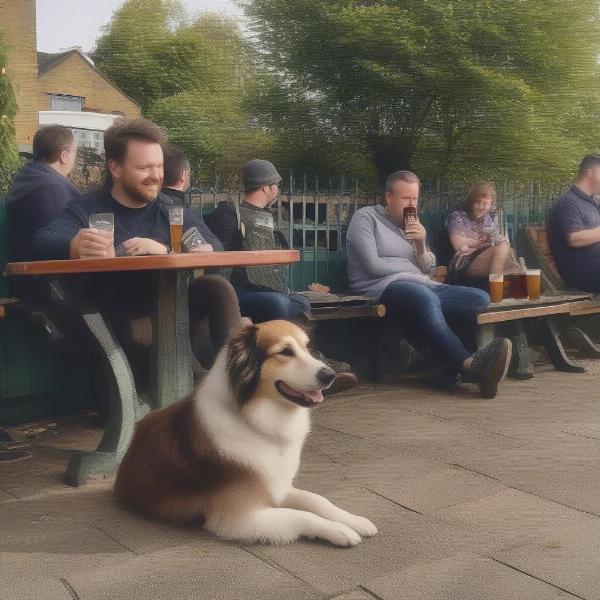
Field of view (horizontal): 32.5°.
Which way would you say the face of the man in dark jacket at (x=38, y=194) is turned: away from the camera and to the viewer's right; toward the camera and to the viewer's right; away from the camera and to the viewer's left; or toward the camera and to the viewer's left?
away from the camera and to the viewer's right

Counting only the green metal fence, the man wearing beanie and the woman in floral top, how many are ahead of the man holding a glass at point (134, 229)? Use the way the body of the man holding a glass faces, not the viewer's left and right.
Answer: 0

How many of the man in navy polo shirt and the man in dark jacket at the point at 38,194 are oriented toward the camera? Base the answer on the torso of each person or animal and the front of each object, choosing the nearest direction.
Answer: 0

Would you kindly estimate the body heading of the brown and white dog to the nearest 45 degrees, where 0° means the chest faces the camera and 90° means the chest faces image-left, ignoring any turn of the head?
approximately 315°

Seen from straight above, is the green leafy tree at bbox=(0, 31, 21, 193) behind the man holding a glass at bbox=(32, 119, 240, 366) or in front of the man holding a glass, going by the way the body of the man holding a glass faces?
behind

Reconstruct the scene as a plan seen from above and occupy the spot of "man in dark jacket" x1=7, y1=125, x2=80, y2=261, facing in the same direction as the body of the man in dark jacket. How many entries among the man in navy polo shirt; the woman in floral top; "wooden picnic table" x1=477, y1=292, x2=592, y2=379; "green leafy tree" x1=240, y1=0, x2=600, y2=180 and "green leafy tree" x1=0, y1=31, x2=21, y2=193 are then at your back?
0

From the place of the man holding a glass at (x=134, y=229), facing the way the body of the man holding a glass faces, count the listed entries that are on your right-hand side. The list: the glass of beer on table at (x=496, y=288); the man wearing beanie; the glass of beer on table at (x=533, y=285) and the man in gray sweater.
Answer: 0

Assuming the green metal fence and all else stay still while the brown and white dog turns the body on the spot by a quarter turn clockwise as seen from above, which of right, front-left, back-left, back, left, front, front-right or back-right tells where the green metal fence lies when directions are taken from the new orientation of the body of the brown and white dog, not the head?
back-right

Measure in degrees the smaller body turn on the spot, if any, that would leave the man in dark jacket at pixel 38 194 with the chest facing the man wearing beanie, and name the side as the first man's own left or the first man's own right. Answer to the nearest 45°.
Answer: approximately 45° to the first man's own right

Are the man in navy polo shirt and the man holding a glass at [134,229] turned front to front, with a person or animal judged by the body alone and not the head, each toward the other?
no

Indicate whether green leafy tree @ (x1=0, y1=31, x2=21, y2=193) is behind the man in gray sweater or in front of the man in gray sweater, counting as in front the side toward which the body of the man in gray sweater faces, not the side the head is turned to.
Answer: behind

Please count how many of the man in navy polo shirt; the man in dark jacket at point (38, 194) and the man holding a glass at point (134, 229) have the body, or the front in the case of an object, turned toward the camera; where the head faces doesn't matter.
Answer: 1

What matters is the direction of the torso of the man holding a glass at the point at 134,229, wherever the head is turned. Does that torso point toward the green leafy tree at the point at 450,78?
no

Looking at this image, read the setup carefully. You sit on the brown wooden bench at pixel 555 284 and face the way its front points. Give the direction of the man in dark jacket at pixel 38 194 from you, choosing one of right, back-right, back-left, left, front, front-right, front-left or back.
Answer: back-right

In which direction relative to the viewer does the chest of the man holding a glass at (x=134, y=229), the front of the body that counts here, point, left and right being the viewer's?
facing the viewer

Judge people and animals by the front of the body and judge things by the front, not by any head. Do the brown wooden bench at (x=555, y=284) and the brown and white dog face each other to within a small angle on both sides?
no

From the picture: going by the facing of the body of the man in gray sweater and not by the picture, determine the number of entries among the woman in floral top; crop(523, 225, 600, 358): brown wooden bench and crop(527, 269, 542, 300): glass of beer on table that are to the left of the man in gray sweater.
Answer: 3

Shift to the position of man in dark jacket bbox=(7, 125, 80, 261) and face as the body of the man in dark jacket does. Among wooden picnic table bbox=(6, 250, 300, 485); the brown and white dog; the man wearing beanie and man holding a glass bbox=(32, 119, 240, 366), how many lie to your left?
0
